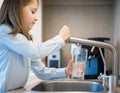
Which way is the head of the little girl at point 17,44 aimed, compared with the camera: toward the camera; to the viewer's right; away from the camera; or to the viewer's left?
to the viewer's right

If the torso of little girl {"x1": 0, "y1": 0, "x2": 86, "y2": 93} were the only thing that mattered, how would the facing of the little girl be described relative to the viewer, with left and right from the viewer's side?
facing to the right of the viewer
